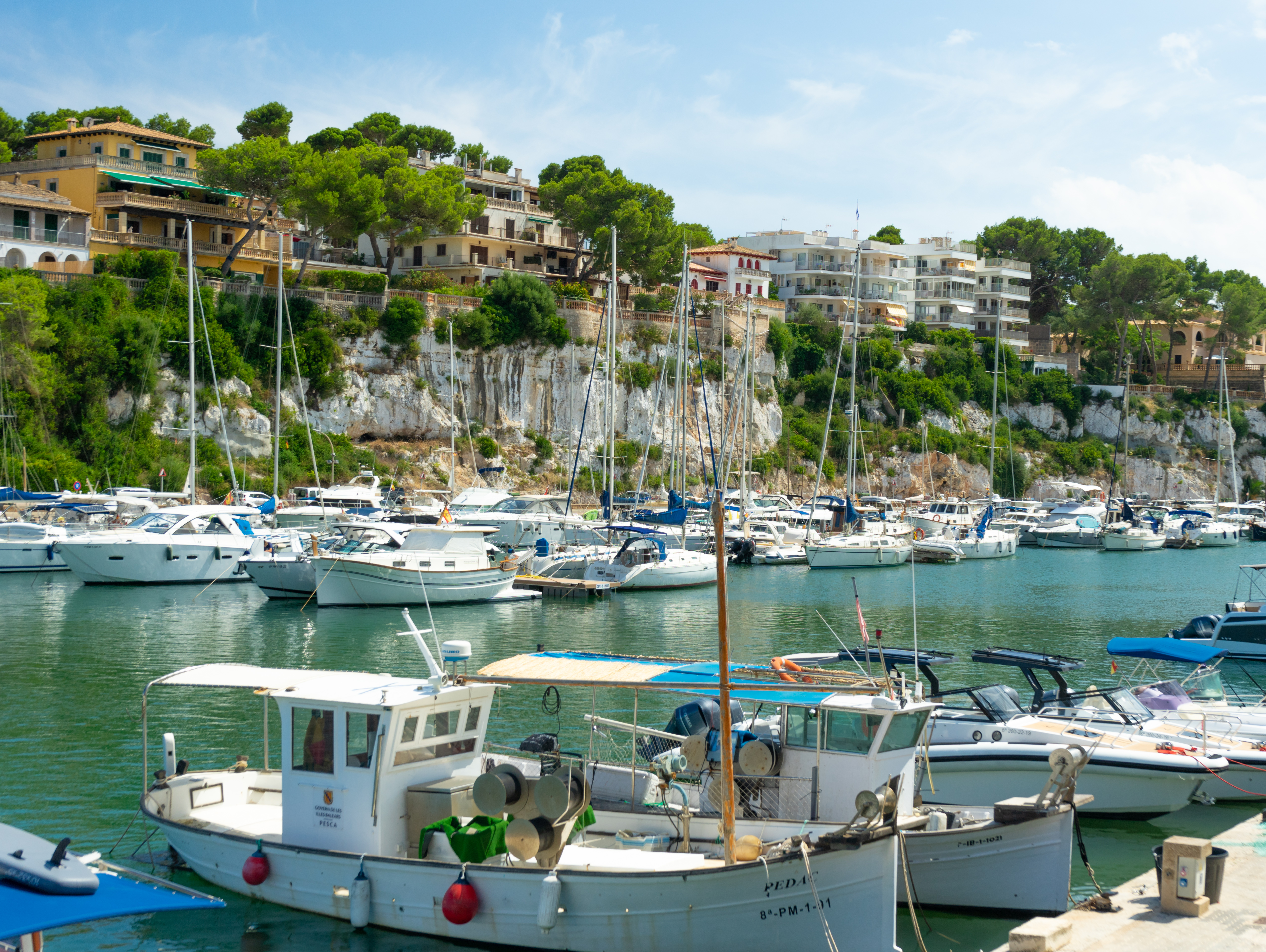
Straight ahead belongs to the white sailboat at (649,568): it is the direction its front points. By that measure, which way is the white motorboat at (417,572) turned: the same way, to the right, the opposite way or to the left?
the opposite way

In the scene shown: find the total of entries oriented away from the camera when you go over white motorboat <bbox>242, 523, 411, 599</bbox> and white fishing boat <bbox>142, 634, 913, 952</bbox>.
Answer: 0

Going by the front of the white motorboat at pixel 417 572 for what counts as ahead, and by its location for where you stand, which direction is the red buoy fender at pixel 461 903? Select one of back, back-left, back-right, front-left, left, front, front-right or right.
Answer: front-left

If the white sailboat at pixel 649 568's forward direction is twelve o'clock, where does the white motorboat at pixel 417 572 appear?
the white motorboat at pixel 417 572 is roughly at 6 o'clock from the white sailboat at pixel 649 568.

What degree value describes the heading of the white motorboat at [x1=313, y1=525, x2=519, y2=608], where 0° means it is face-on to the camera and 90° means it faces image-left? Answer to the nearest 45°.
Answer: approximately 45°

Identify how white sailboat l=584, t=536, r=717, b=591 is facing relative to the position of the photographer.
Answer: facing away from the viewer and to the right of the viewer

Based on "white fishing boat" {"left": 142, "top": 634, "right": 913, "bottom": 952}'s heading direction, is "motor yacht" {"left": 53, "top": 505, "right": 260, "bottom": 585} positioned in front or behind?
behind

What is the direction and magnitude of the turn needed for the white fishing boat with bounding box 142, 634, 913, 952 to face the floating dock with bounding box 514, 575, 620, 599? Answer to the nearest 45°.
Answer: approximately 135° to its left

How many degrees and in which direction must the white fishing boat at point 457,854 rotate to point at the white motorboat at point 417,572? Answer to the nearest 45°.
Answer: approximately 135° to its left

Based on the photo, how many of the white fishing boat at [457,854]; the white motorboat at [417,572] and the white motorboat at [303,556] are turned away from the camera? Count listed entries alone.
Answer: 0

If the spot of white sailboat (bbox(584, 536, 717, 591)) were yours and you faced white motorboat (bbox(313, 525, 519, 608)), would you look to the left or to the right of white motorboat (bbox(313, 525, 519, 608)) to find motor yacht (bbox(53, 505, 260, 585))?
right

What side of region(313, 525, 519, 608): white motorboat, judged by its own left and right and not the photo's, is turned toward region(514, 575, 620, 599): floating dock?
back

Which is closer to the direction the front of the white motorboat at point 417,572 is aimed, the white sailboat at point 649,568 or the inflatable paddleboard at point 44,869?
the inflatable paddleboard
